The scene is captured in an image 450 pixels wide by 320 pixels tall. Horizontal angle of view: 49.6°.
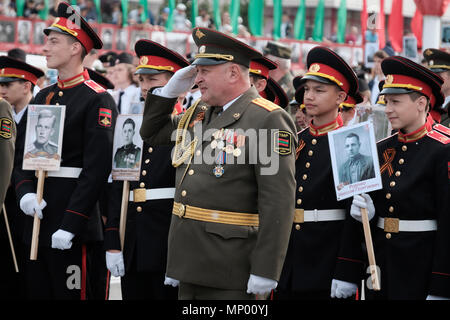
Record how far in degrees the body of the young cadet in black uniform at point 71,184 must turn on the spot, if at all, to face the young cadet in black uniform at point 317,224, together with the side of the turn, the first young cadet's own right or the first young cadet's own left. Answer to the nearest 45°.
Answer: approximately 90° to the first young cadet's own left

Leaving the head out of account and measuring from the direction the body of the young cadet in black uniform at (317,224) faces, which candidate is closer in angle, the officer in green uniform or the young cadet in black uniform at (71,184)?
the officer in green uniform

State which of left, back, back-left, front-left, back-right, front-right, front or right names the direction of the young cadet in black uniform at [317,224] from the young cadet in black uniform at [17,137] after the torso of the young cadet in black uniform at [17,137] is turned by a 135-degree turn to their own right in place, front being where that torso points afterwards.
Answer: back-right

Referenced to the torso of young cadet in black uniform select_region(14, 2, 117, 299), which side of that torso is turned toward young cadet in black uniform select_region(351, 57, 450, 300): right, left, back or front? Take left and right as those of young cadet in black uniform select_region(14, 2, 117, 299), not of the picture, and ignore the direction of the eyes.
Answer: left

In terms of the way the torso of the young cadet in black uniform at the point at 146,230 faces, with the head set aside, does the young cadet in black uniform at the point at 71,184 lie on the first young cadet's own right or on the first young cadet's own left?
on the first young cadet's own right

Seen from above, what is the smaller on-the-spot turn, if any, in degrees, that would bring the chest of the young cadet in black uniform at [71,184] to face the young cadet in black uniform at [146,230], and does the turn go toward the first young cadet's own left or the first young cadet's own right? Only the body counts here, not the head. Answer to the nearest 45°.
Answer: approximately 90° to the first young cadet's own left

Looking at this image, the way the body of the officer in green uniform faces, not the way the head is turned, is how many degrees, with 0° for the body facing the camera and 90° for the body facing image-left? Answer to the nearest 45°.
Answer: approximately 45°

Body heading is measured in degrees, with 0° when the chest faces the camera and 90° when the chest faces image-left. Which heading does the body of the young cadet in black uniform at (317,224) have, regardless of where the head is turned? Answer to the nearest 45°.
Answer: approximately 45°

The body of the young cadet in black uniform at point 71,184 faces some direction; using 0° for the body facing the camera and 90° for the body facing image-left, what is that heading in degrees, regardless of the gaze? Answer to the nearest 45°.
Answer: approximately 45°

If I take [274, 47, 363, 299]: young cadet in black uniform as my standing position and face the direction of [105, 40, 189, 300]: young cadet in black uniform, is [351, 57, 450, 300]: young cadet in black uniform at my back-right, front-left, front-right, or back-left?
back-left

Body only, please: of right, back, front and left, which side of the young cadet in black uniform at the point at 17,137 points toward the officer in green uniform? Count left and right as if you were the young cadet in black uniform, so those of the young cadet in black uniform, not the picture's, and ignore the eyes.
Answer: left

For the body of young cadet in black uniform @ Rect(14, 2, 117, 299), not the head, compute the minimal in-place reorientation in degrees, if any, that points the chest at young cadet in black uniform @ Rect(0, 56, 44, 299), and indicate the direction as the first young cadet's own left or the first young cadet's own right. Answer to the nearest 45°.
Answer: approximately 90° to the first young cadet's own right
